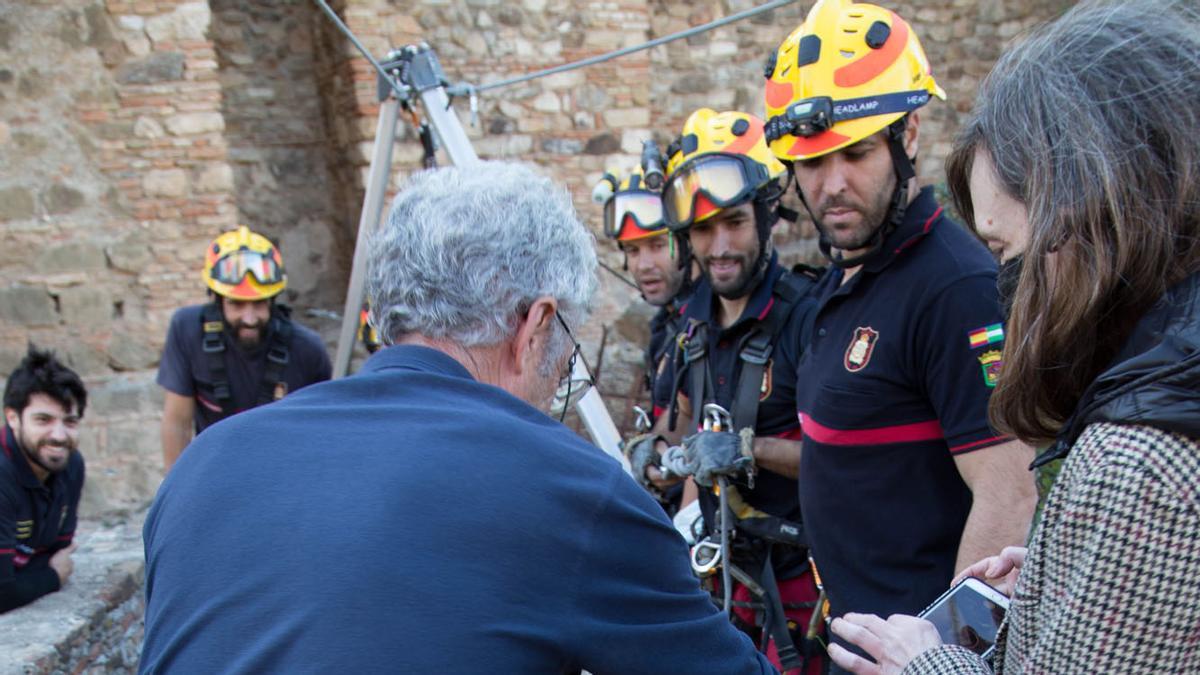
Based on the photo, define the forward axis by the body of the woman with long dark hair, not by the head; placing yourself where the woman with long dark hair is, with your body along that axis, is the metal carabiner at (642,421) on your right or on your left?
on your right

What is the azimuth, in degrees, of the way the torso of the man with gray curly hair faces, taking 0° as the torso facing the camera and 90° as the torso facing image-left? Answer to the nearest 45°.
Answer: approximately 225°

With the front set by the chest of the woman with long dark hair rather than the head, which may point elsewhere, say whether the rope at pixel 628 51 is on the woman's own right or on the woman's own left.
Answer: on the woman's own right

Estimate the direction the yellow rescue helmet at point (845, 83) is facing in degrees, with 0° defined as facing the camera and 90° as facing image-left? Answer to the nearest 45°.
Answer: approximately 45°

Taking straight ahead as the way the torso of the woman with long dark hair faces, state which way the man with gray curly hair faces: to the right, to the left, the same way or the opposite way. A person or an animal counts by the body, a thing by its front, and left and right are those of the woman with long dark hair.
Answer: to the right

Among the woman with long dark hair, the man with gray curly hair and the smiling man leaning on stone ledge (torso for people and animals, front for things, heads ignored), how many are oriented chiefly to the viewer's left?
1

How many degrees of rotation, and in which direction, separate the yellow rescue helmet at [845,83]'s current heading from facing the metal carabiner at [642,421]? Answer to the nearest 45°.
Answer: approximately 90° to its right

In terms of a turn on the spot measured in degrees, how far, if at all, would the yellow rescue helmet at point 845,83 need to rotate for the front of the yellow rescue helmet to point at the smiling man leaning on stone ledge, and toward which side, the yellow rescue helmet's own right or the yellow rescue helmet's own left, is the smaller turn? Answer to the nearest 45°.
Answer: approximately 45° to the yellow rescue helmet's own right

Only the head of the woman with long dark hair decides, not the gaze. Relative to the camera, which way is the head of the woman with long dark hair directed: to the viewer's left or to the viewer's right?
to the viewer's left

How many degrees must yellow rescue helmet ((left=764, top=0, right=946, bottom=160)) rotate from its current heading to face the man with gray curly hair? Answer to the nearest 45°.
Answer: approximately 45° to its left

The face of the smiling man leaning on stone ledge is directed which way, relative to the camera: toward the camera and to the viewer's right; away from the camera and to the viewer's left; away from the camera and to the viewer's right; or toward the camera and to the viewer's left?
toward the camera and to the viewer's right

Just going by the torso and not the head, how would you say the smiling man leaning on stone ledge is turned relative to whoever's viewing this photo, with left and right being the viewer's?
facing the viewer and to the right of the viewer

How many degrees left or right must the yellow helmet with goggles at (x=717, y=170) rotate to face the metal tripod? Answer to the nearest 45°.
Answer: approximately 90° to its right

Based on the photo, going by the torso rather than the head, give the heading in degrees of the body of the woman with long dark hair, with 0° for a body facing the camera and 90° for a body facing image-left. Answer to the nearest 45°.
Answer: approximately 90°

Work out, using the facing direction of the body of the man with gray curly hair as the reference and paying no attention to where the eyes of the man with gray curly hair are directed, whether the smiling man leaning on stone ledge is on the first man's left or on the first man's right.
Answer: on the first man's left

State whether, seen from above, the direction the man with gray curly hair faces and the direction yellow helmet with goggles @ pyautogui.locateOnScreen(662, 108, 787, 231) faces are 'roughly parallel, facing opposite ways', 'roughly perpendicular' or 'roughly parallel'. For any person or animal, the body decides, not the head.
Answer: roughly parallel, facing opposite ways
